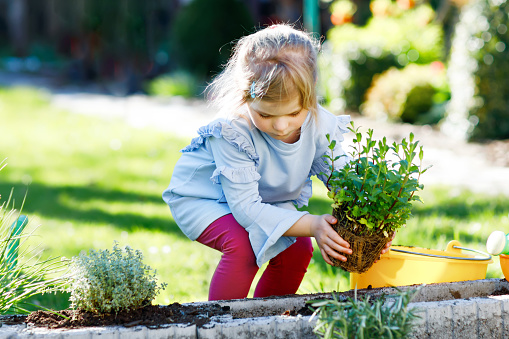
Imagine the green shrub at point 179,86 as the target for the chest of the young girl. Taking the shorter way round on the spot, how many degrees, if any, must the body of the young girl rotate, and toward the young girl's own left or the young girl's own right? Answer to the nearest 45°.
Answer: approximately 135° to the young girl's own left

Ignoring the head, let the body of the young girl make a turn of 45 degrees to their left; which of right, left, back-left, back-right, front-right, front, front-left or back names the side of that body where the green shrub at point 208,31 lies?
left

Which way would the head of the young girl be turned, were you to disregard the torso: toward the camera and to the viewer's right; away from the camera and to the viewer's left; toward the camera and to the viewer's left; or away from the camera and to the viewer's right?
toward the camera and to the viewer's right

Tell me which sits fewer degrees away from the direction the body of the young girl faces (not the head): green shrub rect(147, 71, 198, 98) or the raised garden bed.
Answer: the raised garden bed

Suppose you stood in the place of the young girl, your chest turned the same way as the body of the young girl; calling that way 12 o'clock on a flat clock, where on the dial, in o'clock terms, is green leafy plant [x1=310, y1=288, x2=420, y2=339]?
The green leafy plant is roughly at 1 o'clock from the young girl.

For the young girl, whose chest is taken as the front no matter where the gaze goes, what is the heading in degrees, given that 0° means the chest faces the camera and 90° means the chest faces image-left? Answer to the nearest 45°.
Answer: approximately 315°

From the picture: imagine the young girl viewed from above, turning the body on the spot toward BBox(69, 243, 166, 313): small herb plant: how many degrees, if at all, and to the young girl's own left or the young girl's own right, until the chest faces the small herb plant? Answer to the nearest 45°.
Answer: approximately 90° to the young girl's own right

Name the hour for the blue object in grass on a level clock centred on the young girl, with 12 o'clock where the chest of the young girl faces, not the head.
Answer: The blue object in grass is roughly at 4 o'clock from the young girl.

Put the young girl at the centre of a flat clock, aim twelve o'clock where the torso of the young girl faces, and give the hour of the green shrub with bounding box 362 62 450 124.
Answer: The green shrub is roughly at 8 o'clock from the young girl.

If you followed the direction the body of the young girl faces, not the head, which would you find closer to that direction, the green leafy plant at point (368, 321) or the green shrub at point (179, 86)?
the green leafy plant
